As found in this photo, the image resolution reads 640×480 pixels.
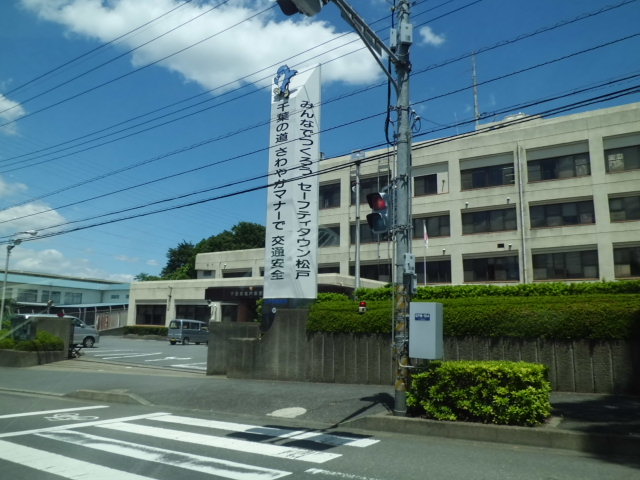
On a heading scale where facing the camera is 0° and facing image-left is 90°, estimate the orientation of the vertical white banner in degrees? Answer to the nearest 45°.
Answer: approximately 0°

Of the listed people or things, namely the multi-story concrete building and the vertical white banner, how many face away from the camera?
0

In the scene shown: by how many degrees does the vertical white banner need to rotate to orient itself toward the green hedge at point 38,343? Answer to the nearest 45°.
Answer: approximately 135° to its right

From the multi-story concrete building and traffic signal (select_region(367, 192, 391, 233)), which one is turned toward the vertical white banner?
the multi-story concrete building

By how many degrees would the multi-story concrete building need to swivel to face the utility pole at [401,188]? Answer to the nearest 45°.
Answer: approximately 45° to its left

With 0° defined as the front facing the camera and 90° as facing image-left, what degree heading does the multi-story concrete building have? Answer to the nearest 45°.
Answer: approximately 45°

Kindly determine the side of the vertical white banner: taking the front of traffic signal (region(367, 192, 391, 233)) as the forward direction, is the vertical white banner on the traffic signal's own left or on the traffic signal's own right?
on the traffic signal's own right

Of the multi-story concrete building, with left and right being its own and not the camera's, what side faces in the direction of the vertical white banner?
front

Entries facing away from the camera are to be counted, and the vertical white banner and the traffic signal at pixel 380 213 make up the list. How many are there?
0
